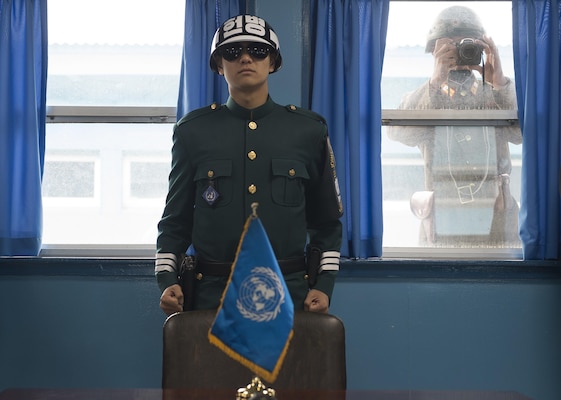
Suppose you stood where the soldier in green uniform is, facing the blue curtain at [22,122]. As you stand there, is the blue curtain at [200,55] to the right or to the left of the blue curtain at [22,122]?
right

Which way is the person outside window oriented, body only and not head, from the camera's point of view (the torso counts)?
toward the camera

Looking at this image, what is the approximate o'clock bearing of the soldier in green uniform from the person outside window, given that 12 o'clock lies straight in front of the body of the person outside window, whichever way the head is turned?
The soldier in green uniform is roughly at 1 o'clock from the person outside window.

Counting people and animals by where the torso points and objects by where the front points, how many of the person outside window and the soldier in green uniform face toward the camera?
2

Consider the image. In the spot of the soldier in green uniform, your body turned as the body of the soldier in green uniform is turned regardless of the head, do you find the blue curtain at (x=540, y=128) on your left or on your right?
on your left

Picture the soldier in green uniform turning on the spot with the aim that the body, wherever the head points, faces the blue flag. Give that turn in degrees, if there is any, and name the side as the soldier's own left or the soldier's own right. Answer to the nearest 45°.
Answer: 0° — they already face it

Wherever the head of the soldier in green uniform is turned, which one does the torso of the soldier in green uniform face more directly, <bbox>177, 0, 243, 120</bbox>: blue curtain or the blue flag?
the blue flag

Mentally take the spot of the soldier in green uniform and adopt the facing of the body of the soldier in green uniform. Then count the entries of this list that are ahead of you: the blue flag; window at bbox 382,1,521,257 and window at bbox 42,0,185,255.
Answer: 1

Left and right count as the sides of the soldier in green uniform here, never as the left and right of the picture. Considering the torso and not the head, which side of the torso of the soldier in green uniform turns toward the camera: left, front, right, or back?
front

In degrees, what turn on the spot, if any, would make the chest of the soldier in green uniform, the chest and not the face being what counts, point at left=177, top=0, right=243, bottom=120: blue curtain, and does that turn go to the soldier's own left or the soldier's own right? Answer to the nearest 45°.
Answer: approximately 180°
